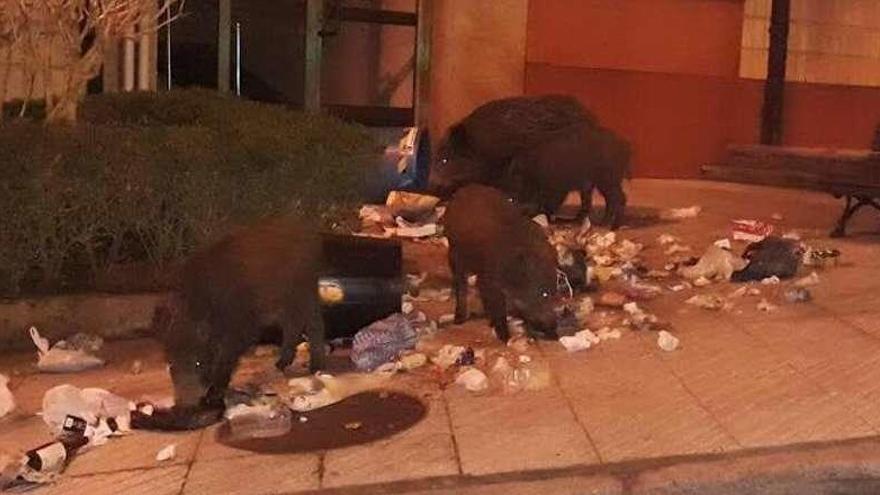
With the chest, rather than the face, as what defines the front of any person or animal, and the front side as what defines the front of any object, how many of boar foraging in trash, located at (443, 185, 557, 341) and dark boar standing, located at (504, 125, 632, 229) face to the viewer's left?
1

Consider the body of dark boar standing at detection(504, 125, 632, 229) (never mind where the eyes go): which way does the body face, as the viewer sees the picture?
to the viewer's left

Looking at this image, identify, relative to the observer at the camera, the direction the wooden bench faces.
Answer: facing the viewer and to the left of the viewer

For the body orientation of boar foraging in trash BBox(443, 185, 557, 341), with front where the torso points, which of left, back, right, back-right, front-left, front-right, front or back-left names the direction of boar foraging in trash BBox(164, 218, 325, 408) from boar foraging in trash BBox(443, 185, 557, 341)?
right

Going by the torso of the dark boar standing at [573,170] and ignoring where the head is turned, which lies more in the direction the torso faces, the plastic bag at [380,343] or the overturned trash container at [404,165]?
the overturned trash container

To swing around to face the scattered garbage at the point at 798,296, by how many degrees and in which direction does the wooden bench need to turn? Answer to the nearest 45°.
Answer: approximately 45° to its left

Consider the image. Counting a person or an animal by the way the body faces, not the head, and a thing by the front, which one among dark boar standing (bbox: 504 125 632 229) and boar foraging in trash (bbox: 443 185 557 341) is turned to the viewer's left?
the dark boar standing

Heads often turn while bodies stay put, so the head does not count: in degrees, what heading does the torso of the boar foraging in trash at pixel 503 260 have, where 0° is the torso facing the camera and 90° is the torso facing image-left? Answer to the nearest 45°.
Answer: approximately 315°

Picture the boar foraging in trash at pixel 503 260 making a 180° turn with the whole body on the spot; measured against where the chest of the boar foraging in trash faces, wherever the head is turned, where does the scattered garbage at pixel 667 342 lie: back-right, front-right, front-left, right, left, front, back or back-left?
back-right
